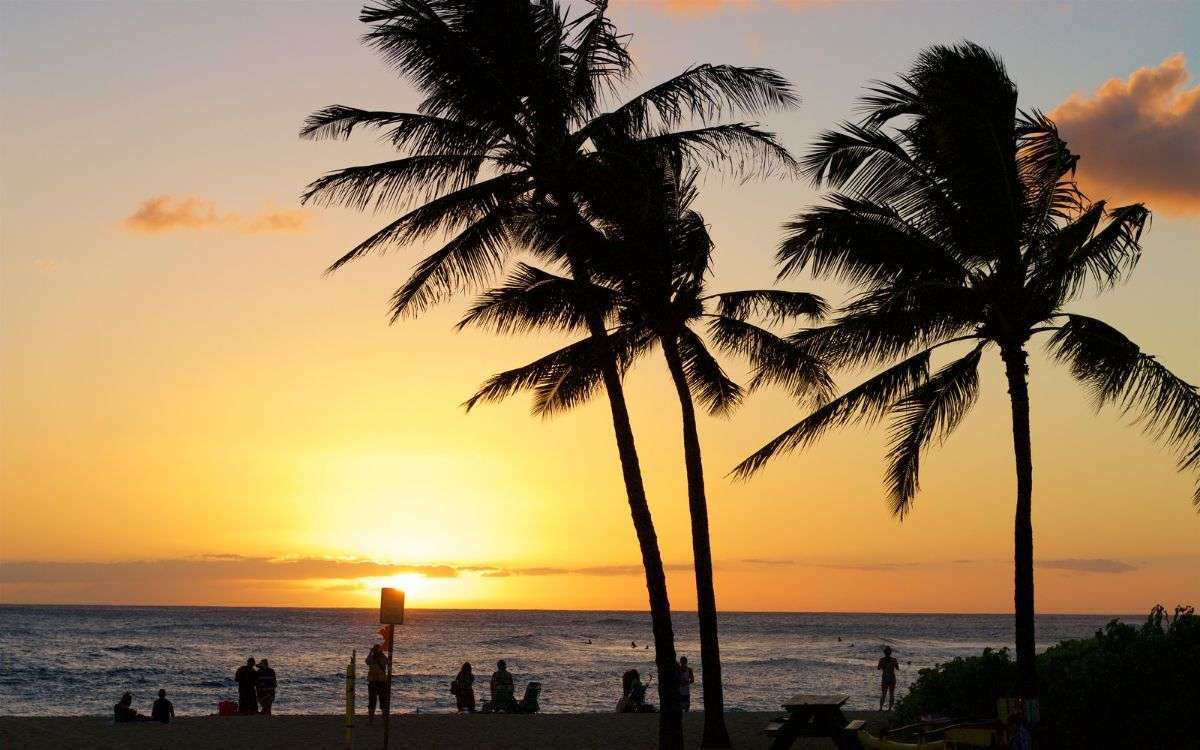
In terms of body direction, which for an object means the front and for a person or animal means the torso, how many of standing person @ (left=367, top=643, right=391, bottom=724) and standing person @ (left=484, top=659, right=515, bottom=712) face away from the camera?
2

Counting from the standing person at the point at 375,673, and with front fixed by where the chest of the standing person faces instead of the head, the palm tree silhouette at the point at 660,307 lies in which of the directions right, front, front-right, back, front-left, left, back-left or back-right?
back-right

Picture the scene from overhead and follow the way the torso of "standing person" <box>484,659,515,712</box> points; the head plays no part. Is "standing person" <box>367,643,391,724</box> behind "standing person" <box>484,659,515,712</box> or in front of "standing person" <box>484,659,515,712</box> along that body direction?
behind

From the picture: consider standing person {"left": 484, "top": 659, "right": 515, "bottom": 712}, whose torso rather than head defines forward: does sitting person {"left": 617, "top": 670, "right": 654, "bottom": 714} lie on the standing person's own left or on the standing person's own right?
on the standing person's own right

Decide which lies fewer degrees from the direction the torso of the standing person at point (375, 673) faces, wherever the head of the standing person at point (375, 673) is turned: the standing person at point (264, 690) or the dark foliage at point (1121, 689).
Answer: the standing person

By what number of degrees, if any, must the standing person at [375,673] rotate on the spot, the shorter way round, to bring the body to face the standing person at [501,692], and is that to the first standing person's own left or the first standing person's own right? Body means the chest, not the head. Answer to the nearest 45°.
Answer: approximately 45° to the first standing person's own right

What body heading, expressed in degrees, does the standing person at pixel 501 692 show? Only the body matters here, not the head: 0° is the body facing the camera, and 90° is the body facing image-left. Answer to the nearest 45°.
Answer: approximately 180°

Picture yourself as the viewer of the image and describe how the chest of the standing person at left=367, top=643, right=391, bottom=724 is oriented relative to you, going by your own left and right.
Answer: facing away from the viewer
